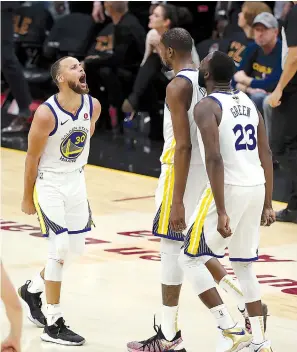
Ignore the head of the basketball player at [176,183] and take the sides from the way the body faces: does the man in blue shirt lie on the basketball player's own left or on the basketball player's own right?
on the basketball player's own right

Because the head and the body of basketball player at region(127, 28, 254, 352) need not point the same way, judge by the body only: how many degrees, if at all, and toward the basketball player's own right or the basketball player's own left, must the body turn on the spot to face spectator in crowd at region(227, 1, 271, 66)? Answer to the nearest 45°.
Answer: approximately 90° to the basketball player's own right

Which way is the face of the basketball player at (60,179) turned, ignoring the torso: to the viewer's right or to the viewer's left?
to the viewer's right

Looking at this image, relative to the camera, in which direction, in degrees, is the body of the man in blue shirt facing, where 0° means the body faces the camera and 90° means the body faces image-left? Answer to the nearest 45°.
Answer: approximately 45°

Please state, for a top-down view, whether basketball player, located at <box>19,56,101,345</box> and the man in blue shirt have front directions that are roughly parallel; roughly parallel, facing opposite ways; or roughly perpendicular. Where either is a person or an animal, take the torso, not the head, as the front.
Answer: roughly perpendicular

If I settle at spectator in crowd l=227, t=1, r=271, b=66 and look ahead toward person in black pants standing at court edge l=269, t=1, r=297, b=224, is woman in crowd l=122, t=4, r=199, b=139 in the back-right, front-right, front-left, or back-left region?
back-right

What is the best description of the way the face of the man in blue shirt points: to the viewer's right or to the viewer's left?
to the viewer's left
